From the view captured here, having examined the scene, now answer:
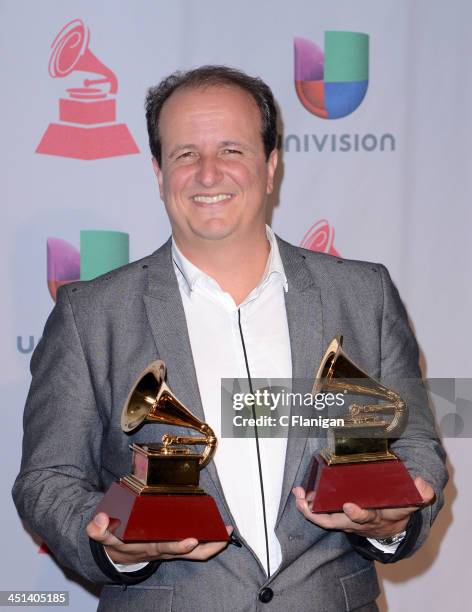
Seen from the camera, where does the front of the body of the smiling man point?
toward the camera
